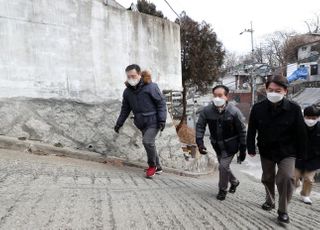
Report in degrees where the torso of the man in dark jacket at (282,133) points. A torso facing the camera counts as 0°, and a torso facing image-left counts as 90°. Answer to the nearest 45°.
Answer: approximately 0°

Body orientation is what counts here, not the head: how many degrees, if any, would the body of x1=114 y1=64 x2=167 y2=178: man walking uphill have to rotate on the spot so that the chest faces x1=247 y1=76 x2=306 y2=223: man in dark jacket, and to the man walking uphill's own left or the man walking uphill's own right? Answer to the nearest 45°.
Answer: approximately 90° to the man walking uphill's own left

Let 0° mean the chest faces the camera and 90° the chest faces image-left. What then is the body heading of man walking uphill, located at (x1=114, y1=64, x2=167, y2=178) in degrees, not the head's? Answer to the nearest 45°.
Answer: approximately 45°

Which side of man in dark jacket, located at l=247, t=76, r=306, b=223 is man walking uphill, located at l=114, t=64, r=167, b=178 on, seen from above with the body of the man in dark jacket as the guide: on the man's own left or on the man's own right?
on the man's own right

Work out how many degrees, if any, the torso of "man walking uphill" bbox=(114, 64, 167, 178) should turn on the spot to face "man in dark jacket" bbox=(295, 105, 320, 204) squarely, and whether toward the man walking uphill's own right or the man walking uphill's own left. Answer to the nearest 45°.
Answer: approximately 135° to the man walking uphill's own left

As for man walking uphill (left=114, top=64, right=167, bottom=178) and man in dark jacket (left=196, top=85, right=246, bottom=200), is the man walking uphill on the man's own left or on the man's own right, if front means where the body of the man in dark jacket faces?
on the man's own right

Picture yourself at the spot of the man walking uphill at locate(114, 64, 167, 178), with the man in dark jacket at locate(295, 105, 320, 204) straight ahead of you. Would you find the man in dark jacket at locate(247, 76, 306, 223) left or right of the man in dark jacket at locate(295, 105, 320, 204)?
right
